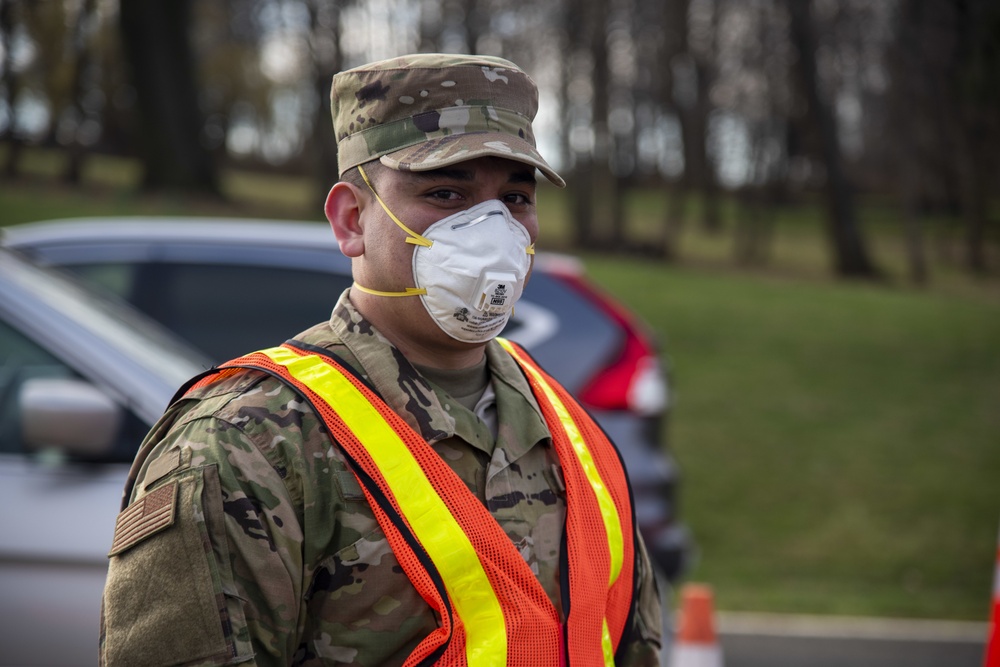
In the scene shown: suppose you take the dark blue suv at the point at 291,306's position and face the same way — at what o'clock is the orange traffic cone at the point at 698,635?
The orange traffic cone is roughly at 7 o'clock from the dark blue suv.

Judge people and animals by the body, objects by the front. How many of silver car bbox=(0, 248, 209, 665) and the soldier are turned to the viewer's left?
0

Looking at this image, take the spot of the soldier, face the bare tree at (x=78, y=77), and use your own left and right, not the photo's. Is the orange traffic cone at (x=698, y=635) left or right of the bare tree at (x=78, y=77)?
right

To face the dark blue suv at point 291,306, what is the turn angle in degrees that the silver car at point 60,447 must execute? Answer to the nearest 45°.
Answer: approximately 90° to its left

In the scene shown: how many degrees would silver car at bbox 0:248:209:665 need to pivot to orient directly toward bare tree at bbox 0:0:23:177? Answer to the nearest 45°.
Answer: approximately 135° to its left

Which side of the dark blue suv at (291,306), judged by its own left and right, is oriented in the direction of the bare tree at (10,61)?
right

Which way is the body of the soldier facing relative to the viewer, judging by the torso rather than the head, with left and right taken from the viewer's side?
facing the viewer and to the right of the viewer

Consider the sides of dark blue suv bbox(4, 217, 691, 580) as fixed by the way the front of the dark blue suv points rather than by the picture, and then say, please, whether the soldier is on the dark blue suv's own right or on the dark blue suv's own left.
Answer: on the dark blue suv's own left

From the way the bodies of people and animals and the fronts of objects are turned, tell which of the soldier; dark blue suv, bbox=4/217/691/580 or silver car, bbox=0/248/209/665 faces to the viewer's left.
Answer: dark blue suv, bbox=4/217/691/580

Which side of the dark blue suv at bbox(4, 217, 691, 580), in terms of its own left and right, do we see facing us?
left

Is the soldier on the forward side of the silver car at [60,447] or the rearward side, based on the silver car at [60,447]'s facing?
on the forward side
